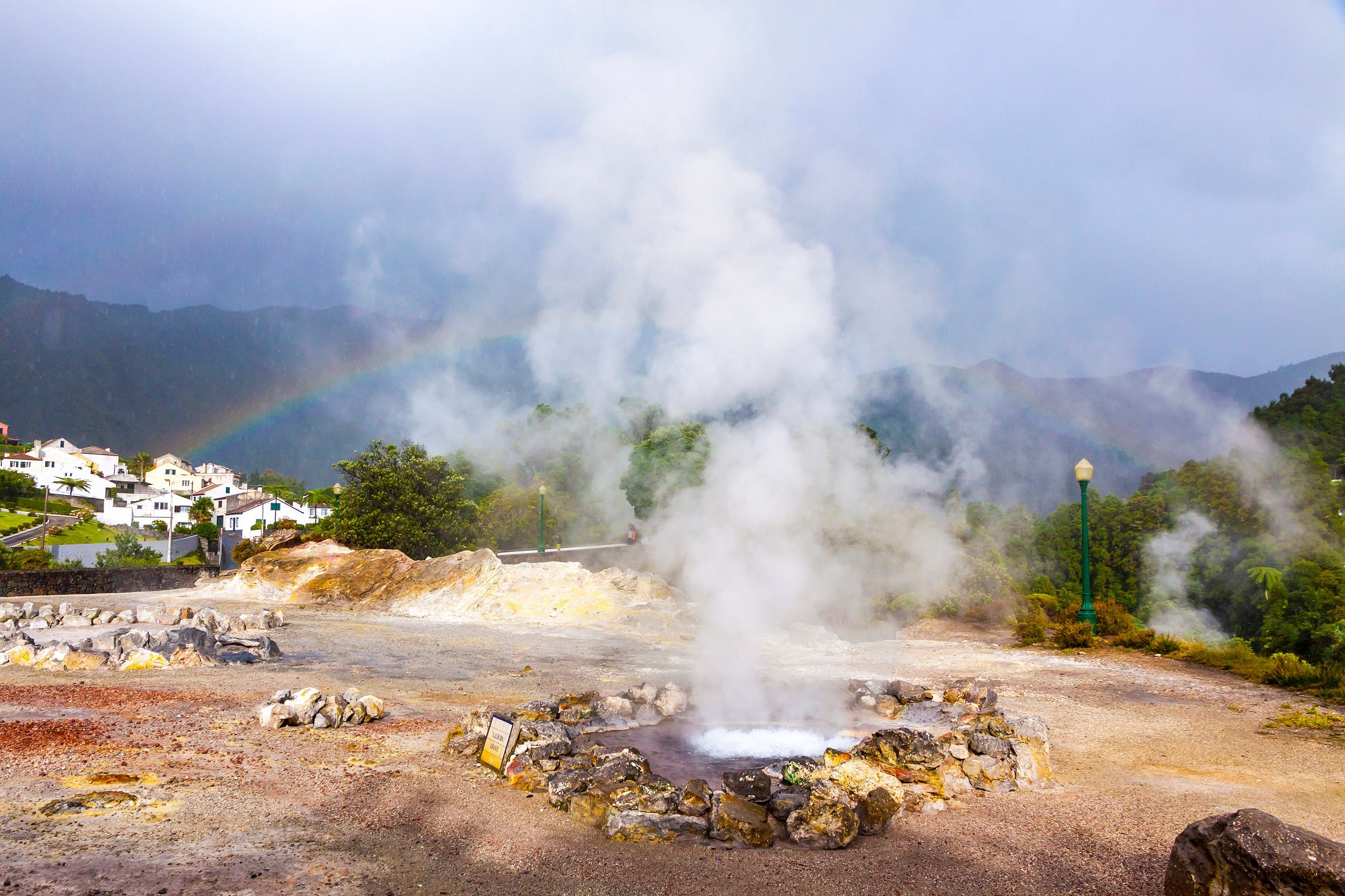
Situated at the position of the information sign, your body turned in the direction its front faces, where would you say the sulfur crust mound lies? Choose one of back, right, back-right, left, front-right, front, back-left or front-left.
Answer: back-right

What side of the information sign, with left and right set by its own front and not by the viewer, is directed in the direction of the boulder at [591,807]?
left

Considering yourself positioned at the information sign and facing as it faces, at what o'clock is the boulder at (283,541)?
The boulder is roughly at 4 o'clock from the information sign.

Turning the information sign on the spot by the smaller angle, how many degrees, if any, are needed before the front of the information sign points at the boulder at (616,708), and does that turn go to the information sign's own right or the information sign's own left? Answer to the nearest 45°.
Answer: approximately 180°

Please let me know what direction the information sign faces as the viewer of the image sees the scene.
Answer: facing the viewer and to the left of the viewer

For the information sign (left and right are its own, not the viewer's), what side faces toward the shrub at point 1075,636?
back

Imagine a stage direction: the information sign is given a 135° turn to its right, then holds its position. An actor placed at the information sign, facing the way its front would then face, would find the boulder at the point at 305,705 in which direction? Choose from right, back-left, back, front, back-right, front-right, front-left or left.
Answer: front-left

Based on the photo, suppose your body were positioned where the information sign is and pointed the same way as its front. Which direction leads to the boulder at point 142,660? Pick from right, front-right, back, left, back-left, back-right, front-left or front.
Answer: right

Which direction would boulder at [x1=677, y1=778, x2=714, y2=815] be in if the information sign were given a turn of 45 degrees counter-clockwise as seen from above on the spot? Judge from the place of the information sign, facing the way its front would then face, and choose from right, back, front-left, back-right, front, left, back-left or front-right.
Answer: front-left

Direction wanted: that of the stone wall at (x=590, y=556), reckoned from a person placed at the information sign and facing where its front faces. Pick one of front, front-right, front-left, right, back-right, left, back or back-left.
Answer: back-right

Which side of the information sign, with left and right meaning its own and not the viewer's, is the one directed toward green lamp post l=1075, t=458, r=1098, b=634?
back
